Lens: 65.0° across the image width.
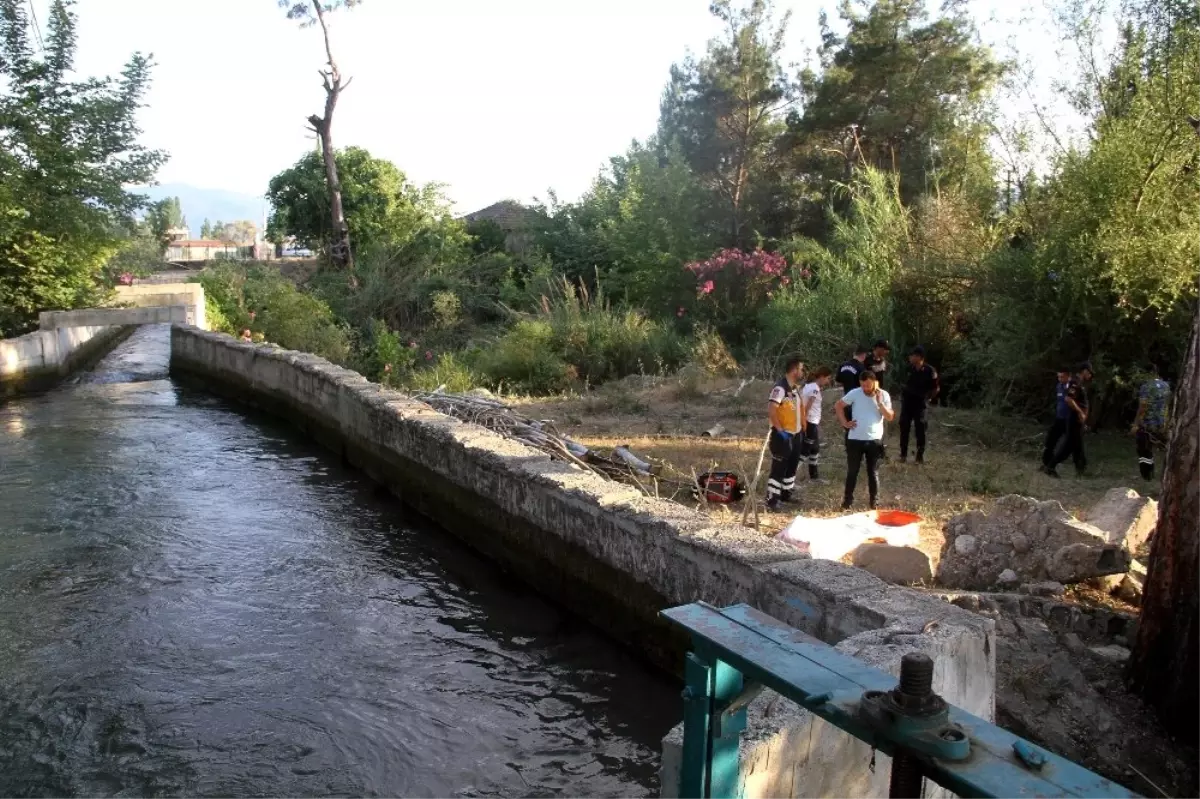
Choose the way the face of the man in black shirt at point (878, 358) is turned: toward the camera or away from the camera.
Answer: toward the camera

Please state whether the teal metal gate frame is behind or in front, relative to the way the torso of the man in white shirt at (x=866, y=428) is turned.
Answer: in front

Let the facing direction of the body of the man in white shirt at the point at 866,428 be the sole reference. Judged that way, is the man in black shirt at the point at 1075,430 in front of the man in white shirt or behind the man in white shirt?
behind

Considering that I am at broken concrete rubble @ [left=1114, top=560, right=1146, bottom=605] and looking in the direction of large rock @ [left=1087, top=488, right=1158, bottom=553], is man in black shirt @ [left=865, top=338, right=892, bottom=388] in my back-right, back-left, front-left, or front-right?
front-left

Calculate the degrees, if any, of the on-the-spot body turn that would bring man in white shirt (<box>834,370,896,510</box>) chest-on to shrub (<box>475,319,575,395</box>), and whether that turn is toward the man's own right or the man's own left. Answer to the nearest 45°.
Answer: approximately 135° to the man's own right

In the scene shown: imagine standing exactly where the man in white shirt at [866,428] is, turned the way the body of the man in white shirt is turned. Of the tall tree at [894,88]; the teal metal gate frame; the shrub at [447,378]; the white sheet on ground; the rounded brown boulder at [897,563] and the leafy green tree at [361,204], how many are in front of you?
3

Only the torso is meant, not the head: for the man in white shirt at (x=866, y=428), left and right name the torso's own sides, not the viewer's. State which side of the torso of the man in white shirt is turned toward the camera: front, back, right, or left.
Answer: front

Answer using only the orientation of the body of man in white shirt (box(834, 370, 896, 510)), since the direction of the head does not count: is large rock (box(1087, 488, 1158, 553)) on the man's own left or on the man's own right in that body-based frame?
on the man's own left

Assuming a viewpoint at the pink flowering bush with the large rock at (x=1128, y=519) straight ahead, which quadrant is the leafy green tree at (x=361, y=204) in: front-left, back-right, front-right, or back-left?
back-right

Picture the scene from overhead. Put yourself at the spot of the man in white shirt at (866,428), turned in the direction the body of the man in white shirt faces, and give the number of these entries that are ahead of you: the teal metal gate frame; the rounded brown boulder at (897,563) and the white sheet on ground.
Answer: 3

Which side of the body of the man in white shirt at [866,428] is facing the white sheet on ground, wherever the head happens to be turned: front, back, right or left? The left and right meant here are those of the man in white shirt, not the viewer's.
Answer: front

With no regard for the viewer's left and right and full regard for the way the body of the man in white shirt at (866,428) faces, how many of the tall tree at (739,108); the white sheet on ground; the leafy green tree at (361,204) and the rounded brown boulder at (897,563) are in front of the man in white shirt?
2

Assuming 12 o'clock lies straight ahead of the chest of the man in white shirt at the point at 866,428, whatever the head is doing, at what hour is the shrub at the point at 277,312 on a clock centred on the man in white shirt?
The shrub is roughly at 4 o'clock from the man in white shirt.

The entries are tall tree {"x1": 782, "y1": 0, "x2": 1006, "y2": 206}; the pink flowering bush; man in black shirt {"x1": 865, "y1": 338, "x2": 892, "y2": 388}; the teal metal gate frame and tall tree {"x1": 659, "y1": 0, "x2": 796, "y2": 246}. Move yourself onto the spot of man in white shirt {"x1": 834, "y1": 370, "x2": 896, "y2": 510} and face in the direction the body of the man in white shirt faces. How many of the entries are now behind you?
4

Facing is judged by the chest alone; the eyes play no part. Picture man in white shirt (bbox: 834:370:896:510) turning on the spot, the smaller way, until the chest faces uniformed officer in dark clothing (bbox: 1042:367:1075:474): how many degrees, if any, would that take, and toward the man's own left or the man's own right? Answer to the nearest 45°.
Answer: approximately 135° to the man's own left

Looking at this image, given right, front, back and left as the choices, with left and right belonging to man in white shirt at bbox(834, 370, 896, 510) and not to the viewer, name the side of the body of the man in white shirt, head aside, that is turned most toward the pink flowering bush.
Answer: back

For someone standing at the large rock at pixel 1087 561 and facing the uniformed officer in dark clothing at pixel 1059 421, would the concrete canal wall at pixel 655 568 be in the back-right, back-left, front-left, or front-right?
back-left

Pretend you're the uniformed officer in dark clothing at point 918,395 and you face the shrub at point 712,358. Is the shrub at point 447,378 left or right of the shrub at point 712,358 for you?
left
